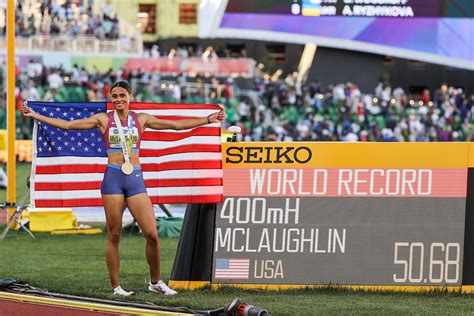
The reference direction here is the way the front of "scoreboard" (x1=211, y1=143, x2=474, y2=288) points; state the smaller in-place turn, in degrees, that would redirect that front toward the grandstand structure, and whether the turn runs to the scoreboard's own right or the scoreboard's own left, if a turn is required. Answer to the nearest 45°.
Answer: approximately 180°

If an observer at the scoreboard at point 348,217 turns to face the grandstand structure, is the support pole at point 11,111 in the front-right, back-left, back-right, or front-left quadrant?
front-left

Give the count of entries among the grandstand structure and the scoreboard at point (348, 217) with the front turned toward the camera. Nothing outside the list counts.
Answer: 2

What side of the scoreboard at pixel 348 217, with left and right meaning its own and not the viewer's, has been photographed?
front

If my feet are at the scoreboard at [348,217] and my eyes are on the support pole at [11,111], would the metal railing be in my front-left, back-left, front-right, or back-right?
front-right

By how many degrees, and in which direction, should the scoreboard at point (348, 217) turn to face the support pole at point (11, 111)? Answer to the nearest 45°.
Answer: approximately 135° to its right

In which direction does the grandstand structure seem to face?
toward the camera

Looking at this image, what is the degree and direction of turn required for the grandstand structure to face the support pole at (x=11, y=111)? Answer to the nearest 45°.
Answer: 0° — it already faces it

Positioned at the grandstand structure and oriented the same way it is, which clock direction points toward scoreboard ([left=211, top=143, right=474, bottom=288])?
The scoreboard is roughly at 12 o'clock from the grandstand structure.
